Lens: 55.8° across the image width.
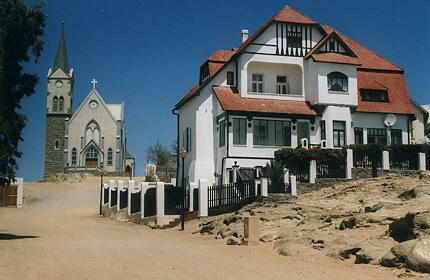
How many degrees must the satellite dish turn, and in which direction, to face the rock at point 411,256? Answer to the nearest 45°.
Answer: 0° — it already faces it

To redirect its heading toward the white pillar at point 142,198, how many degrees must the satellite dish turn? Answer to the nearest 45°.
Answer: approximately 45° to its right

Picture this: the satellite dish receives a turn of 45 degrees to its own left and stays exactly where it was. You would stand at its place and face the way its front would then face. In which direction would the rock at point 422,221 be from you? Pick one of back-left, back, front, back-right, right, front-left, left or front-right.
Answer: front-right

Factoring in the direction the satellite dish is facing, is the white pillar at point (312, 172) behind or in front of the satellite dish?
in front

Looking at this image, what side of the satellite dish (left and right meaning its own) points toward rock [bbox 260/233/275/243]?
front

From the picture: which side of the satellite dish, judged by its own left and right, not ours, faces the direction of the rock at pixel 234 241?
front

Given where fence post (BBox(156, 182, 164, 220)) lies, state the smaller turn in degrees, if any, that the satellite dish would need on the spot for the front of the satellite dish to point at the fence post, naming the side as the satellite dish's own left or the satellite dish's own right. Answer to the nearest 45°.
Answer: approximately 45° to the satellite dish's own right

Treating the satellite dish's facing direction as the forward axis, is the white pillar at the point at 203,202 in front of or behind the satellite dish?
in front

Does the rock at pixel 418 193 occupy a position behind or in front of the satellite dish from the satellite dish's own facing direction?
in front

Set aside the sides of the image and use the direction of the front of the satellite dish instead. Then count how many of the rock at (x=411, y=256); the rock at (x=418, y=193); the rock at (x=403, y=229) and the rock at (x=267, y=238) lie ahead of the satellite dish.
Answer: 4

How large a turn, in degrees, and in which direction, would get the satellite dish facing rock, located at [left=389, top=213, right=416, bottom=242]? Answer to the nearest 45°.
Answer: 0° — it already faces it

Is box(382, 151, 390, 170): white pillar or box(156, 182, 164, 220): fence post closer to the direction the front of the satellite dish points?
the white pillar

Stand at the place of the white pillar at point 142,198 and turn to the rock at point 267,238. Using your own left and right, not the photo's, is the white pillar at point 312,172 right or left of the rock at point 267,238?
left

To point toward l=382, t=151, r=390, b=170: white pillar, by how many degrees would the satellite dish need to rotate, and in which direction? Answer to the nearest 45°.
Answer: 0° — it already faces it
